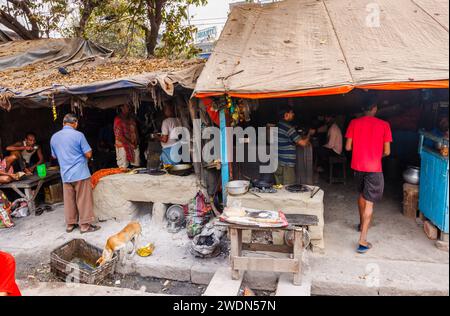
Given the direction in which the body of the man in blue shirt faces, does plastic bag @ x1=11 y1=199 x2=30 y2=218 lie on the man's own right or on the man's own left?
on the man's own left

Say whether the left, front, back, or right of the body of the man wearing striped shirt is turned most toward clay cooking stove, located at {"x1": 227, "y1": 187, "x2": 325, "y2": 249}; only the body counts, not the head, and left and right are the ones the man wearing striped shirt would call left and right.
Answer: right

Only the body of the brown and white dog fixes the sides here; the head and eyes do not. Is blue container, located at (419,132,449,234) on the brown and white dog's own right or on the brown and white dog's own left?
on the brown and white dog's own left

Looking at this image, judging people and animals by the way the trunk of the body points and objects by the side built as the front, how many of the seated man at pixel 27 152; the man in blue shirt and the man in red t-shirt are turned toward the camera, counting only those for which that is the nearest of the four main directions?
1

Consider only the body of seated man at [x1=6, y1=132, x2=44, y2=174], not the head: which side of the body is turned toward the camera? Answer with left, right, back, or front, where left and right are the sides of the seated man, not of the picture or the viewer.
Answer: front

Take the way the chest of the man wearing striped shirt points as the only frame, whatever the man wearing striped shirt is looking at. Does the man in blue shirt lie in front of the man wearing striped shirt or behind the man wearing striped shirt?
behind

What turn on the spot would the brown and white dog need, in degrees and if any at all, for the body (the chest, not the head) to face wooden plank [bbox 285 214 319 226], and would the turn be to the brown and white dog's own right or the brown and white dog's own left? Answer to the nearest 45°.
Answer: approximately 90° to the brown and white dog's own left

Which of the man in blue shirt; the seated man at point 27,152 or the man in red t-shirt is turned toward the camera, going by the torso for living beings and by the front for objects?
the seated man

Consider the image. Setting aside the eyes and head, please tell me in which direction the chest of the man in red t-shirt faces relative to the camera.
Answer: away from the camera

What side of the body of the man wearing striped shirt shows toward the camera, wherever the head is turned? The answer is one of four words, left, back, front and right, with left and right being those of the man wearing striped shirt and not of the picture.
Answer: right

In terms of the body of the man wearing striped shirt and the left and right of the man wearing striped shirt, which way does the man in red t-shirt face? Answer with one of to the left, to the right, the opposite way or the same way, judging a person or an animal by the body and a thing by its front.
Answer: to the left

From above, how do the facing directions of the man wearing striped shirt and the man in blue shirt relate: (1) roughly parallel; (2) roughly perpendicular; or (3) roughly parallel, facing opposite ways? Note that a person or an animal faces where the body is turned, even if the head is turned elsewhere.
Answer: roughly perpendicular

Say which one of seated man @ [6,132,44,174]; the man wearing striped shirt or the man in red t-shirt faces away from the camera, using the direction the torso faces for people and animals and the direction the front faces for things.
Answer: the man in red t-shirt
